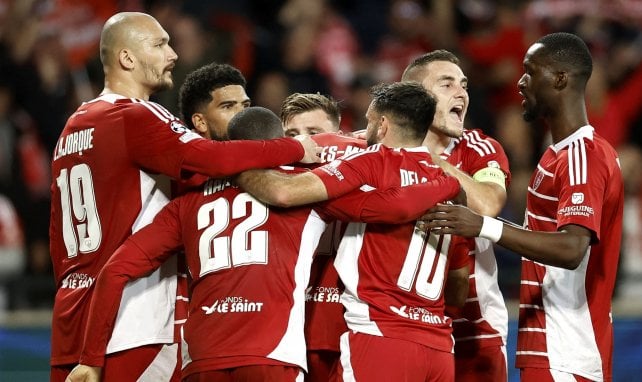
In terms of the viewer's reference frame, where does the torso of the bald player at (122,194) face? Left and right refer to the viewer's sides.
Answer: facing away from the viewer and to the right of the viewer

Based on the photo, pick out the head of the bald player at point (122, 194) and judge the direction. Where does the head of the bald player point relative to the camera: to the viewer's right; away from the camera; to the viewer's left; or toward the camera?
to the viewer's right

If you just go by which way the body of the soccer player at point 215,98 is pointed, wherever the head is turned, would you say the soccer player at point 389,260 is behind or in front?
in front

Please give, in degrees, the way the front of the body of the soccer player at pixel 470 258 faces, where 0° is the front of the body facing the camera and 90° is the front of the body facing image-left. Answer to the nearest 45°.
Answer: approximately 45°

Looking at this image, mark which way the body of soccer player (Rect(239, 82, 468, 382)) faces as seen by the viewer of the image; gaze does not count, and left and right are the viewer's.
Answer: facing away from the viewer and to the left of the viewer

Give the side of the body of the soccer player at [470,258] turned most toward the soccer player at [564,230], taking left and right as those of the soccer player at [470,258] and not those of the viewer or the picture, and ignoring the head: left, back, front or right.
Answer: left

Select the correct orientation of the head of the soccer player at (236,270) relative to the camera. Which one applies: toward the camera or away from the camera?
away from the camera

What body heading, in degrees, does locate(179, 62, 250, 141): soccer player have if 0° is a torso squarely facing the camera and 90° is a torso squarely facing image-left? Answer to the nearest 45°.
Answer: approximately 315°

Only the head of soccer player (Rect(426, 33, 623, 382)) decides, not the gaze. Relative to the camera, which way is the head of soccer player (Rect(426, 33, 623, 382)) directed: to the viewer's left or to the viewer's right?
to the viewer's left

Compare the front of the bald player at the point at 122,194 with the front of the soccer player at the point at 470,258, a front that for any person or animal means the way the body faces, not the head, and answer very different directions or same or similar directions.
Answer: very different directions

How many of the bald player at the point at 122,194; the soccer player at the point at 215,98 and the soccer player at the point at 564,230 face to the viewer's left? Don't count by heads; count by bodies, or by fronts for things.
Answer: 1

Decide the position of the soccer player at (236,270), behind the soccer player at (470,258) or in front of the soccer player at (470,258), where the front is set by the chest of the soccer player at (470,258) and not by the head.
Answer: in front

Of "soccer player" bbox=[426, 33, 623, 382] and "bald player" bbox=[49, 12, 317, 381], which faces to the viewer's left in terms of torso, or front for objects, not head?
the soccer player

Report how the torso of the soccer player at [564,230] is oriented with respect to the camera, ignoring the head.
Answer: to the viewer's left

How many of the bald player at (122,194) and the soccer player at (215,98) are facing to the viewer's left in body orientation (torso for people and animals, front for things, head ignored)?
0
